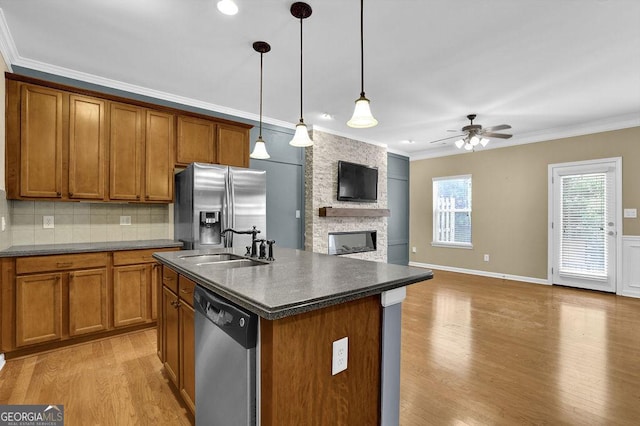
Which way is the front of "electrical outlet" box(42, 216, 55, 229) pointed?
toward the camera

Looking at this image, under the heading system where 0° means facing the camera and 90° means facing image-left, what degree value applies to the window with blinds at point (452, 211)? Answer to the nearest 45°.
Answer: approximately 45°

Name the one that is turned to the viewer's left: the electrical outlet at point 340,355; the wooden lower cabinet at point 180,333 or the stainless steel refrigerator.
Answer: the wooden lower cabinet

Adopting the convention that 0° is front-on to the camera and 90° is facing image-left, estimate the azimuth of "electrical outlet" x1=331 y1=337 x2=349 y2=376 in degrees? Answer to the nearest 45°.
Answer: approximately 315°

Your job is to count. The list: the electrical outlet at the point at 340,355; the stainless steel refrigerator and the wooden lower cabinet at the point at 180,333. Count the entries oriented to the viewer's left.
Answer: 1

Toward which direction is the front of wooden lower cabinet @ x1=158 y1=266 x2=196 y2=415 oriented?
to the viewer's left

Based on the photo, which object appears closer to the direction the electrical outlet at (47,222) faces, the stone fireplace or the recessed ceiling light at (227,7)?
the recessed ceiling light

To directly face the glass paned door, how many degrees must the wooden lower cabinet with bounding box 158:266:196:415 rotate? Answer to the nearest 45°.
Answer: approximately 180°

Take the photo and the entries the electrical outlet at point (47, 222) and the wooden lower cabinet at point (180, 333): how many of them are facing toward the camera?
1

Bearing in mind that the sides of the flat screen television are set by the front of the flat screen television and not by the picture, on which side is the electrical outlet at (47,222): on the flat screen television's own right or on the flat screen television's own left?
on the flat screen television's own right

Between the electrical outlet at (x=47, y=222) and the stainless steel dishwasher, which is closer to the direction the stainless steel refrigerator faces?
the stainless steel dishwasher

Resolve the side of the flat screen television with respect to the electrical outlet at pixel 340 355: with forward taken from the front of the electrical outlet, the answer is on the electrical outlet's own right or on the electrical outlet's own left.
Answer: on the electrical outlet's own left

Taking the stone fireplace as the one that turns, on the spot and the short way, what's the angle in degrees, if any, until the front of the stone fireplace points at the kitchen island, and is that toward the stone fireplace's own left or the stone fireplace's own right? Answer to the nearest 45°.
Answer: approximately 45° to the stone fireplace's own right

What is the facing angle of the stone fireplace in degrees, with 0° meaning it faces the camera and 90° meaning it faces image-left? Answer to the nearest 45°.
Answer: approximately 315°

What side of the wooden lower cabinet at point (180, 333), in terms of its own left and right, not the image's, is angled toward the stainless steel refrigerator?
right

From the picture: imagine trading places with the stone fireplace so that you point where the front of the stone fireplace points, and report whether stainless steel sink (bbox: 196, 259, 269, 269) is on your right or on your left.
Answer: on your right
